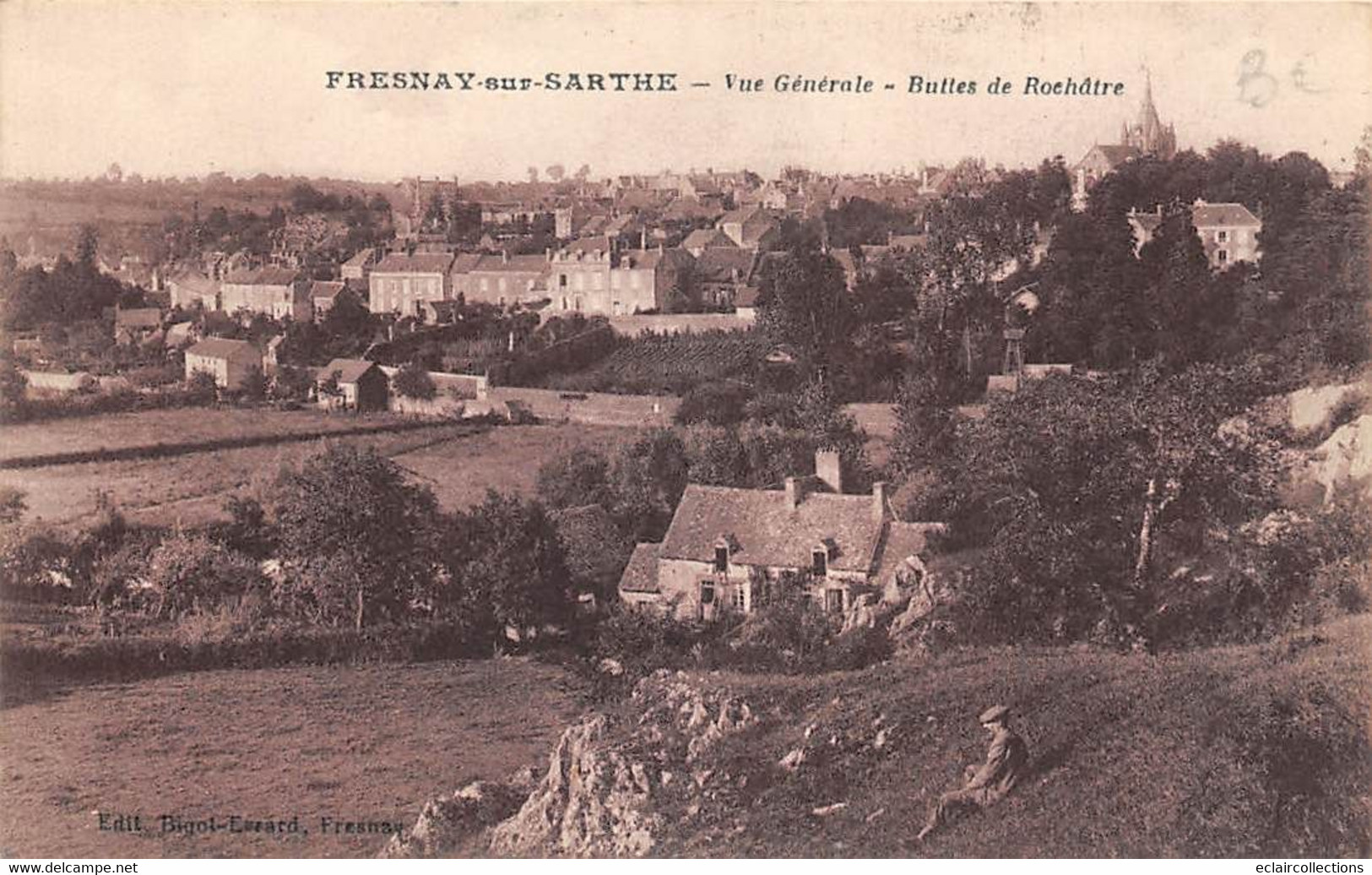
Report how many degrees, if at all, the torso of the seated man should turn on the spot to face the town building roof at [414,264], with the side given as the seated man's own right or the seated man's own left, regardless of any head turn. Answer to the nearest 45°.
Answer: approximately 90° to the seated man's own right

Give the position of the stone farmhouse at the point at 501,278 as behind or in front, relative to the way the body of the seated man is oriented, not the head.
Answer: in front

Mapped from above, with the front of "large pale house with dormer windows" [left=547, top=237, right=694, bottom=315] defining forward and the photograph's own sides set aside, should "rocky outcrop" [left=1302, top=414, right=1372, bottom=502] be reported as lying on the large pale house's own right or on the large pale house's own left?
on the large pale house's own left

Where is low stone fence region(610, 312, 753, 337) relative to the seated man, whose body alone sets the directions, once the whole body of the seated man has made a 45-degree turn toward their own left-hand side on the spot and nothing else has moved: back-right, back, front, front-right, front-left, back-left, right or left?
right

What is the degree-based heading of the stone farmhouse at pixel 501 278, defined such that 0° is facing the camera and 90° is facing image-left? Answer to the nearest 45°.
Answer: approximately 0°

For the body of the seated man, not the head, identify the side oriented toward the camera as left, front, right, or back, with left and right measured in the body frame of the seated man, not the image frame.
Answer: left

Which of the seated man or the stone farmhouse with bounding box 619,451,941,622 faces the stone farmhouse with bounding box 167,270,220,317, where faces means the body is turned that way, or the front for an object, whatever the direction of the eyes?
the seated man

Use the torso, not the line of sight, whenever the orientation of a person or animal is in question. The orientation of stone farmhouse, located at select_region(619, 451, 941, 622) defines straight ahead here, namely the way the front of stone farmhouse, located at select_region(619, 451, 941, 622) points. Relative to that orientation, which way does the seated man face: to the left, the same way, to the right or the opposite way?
to the right

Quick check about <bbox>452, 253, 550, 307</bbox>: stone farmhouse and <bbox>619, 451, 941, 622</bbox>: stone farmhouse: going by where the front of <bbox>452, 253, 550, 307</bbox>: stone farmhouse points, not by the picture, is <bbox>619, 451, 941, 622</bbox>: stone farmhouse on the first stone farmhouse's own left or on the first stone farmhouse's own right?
on the first stone farmhouse's own left

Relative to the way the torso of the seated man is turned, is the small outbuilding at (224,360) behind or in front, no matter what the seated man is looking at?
in front

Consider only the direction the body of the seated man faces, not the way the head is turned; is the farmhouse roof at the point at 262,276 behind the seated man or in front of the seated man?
in front
